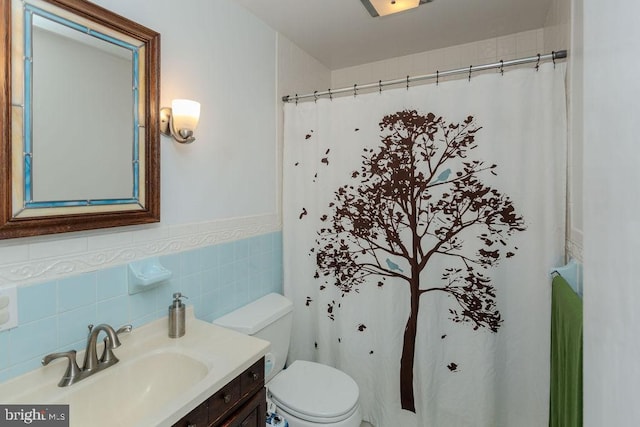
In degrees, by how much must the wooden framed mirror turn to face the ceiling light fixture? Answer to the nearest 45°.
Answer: approximately 45° to its left
